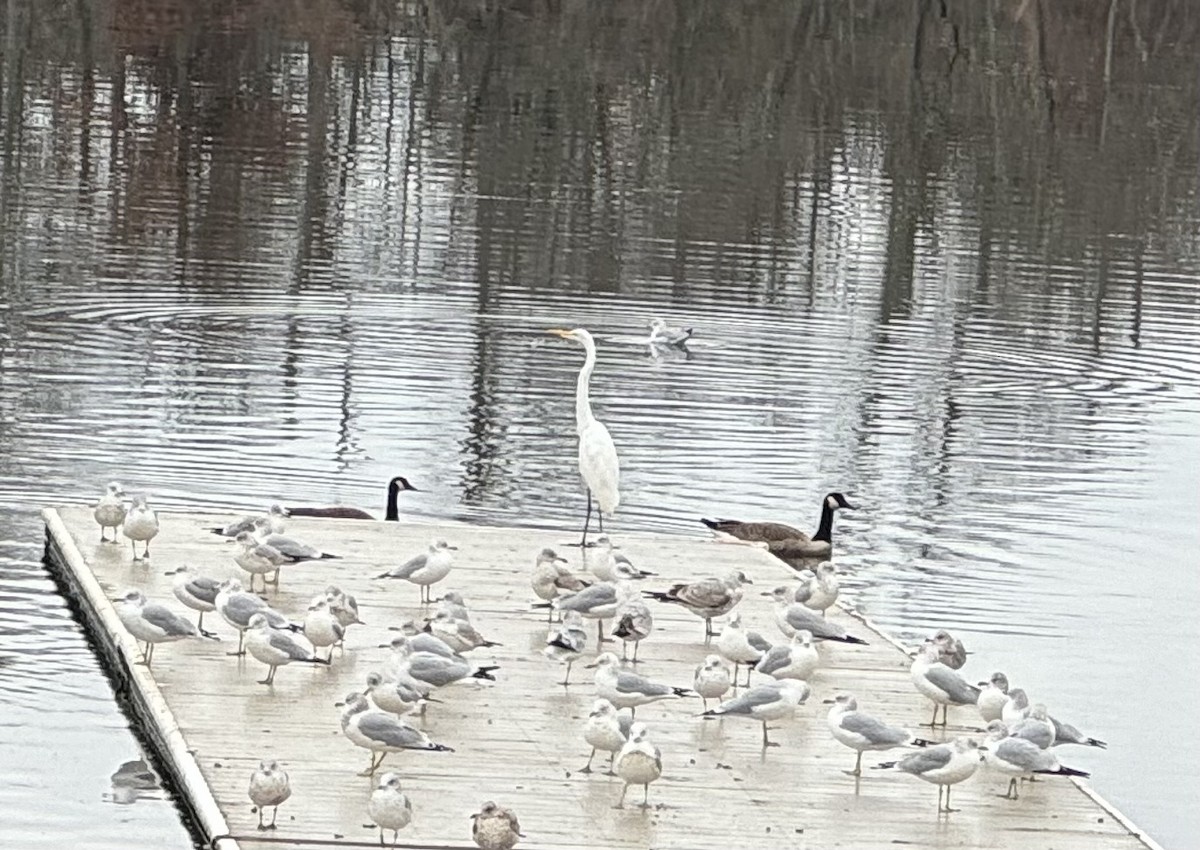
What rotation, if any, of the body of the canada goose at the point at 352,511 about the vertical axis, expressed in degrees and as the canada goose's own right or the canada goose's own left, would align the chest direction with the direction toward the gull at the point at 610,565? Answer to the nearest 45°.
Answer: approximately 45° to the canada goose's own right

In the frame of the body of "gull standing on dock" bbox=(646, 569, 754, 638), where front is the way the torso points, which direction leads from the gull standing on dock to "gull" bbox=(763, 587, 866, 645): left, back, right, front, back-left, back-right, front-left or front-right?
front-right

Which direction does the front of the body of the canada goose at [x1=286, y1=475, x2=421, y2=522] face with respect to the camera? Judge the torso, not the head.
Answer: to the viewer's right

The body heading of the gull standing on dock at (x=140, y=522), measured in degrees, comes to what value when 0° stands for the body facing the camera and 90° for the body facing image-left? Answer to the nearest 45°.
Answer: approximately 0°

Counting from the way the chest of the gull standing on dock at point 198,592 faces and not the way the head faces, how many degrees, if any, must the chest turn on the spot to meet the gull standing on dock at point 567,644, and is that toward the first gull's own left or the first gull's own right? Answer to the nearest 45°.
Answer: approximately 180°

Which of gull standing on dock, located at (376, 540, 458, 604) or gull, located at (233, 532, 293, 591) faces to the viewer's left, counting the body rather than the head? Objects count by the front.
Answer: the gull

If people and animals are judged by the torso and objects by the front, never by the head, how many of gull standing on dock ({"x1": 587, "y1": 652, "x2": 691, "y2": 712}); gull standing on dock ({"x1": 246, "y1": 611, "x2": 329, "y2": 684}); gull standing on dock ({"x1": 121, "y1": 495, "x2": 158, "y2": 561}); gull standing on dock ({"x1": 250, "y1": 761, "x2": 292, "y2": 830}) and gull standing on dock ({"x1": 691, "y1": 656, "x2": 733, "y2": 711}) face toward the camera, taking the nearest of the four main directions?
3

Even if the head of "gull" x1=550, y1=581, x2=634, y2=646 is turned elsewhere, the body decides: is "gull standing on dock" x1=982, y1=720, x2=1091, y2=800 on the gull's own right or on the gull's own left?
on the gull's own right

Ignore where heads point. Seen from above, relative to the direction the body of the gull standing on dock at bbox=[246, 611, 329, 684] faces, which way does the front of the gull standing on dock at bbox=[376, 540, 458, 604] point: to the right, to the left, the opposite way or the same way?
the opposite way

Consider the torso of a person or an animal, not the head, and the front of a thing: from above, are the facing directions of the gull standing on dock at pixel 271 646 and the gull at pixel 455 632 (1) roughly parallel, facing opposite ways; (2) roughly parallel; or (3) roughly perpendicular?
roughly parallel

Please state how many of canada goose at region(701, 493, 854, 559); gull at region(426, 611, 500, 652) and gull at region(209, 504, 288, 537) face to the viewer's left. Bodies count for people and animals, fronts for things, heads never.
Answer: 1

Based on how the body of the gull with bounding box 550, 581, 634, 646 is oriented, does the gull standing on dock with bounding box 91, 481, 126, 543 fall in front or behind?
behind

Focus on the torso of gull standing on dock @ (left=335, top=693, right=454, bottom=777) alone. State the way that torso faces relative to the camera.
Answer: to the viewer's left

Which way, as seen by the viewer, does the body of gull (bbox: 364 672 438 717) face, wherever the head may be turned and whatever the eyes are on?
to the viewer's left

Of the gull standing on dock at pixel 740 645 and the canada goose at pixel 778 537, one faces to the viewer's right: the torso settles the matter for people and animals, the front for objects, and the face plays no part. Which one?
the canada goose

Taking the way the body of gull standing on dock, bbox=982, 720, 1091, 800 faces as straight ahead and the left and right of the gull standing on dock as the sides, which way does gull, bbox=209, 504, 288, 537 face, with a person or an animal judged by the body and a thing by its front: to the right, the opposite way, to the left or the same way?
the opposite way

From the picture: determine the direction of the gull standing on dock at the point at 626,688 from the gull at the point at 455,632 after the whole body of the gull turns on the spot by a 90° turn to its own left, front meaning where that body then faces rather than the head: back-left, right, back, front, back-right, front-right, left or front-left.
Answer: front-left

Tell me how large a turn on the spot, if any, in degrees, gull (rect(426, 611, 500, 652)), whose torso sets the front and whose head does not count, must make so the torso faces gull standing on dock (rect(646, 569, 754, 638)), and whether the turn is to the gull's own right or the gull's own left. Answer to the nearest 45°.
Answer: approximately 135° to the gull's own right

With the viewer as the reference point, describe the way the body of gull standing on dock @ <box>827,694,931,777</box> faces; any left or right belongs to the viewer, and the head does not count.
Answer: facing to the left of the viewer

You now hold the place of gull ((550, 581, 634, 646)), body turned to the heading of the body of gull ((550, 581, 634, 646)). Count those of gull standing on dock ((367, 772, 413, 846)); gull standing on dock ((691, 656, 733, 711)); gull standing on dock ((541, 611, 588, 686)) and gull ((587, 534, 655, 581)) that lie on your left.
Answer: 1

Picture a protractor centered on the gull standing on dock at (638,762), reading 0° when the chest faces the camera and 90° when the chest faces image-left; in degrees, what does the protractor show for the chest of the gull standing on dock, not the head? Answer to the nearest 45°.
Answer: approximately 0°

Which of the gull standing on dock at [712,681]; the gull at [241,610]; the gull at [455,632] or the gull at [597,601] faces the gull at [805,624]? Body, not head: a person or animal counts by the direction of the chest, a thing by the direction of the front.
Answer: the gull at [597,601]
